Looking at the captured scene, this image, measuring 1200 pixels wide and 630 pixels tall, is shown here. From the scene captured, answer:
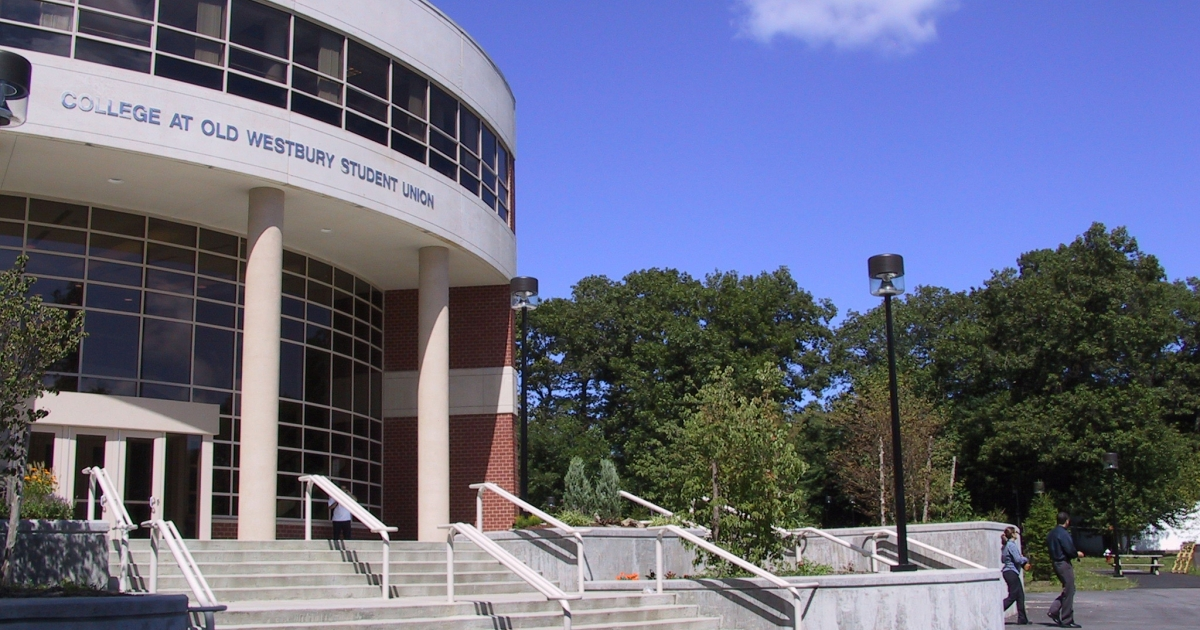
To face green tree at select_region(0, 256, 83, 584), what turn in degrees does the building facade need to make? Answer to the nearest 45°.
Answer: approximately 45° to its right

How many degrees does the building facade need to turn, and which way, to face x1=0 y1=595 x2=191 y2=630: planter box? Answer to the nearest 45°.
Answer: approximately 45° to its right

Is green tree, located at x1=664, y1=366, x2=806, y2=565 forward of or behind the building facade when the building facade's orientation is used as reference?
forward

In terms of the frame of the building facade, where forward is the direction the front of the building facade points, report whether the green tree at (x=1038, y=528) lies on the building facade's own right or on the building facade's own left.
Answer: on the building facade's own left

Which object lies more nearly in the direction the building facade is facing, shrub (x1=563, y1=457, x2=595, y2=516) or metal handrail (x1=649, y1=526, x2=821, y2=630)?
the metal handrail

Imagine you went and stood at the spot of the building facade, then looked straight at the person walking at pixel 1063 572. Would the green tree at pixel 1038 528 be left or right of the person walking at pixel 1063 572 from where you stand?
left

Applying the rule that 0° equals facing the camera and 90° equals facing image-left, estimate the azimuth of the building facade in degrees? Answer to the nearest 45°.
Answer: approximately 315°

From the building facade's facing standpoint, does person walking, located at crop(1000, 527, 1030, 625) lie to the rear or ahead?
ahead
